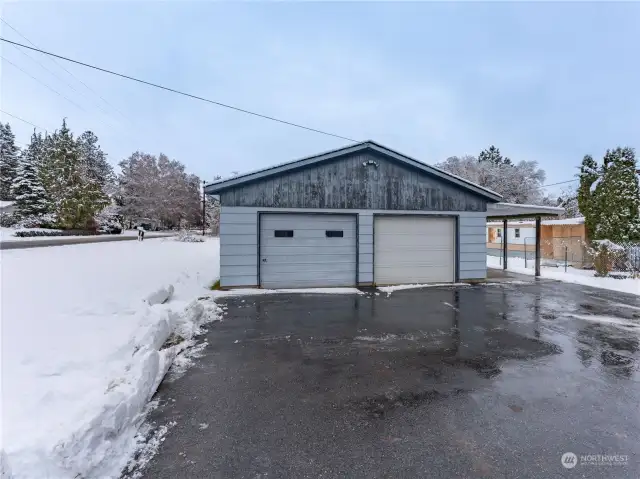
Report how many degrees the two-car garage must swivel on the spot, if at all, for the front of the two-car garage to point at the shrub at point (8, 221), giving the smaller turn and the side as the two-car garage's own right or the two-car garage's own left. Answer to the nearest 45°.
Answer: approximately 135° to the two-car garage's own right

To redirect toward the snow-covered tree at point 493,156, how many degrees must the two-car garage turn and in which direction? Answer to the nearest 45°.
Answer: approximately 135° to its left

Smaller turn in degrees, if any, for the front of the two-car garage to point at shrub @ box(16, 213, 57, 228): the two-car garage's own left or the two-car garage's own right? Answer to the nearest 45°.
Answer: approximately 135° to the two-car garage's own right

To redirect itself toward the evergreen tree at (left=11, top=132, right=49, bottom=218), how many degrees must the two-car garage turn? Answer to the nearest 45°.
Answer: approximately 135° to its right

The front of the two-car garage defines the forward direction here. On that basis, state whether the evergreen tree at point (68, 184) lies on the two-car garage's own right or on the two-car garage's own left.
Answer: on the two-car garage's own right

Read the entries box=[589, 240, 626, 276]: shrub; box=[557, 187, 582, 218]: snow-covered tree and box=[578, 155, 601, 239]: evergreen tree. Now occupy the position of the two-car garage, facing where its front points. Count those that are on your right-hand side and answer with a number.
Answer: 0

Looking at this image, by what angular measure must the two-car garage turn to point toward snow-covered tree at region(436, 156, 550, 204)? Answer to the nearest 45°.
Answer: approximately 135° to its left

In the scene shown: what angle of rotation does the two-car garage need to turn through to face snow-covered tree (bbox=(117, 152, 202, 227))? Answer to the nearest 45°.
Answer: approximately 135° to its right

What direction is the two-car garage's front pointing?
toward the camera

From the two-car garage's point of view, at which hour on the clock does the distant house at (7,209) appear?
The distant house is roughly at 4 o'clock from the two-car garage.
